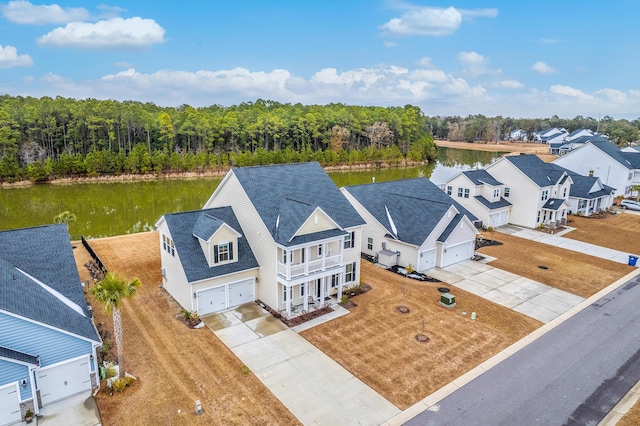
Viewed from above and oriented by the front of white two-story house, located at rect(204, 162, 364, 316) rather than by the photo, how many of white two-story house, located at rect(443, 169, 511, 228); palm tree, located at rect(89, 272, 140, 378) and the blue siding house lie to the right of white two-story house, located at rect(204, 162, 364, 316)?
2

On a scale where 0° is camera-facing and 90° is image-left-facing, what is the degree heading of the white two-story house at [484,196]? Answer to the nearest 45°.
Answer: approximately 315°

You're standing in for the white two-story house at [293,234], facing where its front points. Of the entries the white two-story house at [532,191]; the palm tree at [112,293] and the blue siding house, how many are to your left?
1

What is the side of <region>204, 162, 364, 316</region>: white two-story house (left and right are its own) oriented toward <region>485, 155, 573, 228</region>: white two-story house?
left

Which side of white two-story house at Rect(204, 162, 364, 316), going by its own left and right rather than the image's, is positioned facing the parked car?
left

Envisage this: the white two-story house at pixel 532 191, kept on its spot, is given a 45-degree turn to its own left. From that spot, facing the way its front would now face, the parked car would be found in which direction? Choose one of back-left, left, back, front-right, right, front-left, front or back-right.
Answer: front-left

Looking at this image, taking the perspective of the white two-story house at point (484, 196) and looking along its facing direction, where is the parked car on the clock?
The parked car is roughly at 9 o'clock from the white two-story house.

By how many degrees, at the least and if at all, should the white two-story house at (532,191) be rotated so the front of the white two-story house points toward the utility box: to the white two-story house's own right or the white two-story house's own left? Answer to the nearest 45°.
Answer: approximately 45° to the white two-story house's own right

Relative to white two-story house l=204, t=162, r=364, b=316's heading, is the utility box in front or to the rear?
in front

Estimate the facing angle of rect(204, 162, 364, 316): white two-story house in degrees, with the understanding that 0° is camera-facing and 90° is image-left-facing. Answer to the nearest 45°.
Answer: approximately 315°
